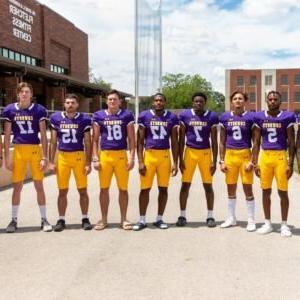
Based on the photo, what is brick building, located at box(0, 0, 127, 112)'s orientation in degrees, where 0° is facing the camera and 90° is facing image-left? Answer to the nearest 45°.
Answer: approximately 315°
